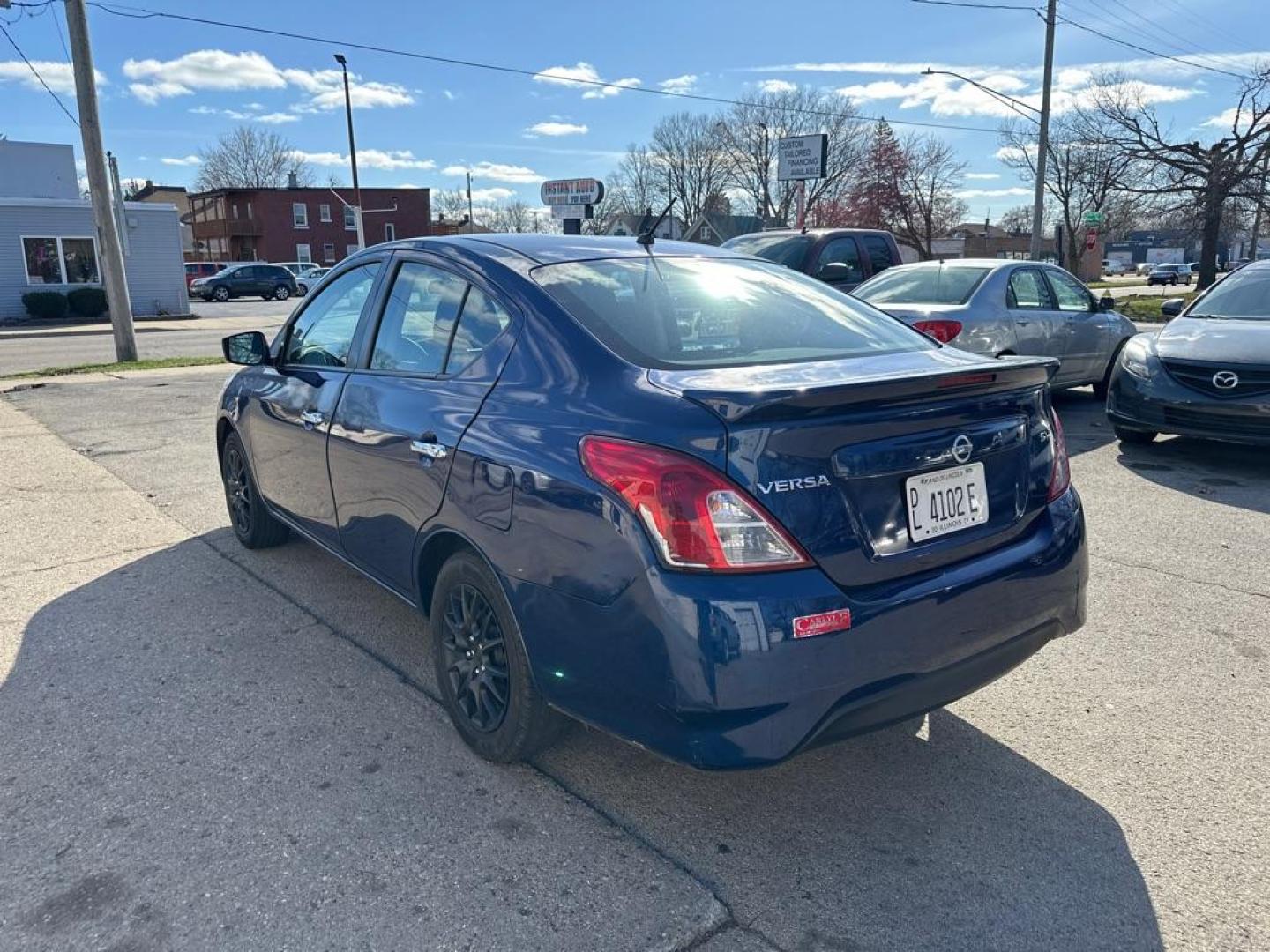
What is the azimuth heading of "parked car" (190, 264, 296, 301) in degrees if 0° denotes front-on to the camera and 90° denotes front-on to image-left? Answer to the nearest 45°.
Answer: approximately 90°

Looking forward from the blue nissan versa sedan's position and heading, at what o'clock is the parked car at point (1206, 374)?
The parked car is roughly at 3 o'clock from the blue nissan versa sedan.

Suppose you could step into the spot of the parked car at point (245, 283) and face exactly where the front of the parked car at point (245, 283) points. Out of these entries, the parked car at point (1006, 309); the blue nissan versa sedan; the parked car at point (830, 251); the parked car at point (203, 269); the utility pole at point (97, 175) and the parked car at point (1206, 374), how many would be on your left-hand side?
5

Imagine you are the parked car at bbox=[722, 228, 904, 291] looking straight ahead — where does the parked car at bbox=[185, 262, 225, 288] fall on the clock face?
the parked car at bbox=[185, 262, 225, 288] is roughly at 3 o'clock from the parked car at bbox=[722, 228, 904, 291].

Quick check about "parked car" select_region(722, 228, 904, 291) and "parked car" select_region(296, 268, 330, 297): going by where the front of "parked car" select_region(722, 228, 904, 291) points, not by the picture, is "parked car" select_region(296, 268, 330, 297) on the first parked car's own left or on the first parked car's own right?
on the first parked car's own right

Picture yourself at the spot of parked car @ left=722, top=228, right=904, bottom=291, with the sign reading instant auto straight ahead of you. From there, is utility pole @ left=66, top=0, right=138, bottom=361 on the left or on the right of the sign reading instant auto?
left

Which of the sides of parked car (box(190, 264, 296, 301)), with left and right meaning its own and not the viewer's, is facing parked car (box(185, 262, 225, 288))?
right

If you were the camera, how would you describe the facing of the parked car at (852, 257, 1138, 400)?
facing away from the viewer and to the right of the viewer

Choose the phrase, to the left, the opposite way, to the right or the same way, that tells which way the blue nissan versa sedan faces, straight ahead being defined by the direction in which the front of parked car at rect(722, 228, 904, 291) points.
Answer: to the right

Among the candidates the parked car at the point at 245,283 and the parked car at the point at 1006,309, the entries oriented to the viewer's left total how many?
1

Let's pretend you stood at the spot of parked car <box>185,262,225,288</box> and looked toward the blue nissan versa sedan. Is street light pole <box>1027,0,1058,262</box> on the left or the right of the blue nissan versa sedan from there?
left

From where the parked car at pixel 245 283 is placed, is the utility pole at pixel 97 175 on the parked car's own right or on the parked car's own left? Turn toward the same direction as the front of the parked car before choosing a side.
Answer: on the parked car's own left

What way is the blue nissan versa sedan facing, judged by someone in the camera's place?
facing away from the viewer and to the left of the viewer

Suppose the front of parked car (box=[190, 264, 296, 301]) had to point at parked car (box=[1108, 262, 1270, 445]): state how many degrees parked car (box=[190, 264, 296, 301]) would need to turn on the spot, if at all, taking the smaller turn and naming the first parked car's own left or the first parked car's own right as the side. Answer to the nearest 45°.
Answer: approximately 90° to the first parked car's own left

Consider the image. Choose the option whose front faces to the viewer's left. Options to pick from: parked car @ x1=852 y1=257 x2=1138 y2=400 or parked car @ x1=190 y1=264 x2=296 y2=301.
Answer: parked car @ x1=190 y1=264 x2=296 y2=301
